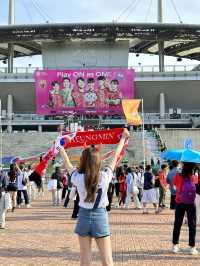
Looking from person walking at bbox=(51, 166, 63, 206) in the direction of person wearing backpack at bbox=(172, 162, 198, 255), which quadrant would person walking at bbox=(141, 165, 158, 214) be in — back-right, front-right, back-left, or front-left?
front-left

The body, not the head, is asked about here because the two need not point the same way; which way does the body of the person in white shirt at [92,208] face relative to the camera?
away from the camera

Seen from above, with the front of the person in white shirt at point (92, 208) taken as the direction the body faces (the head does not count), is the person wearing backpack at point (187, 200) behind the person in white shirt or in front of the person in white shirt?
in front

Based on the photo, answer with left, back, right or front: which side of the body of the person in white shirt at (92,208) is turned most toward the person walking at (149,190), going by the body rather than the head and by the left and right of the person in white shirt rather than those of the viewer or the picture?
front

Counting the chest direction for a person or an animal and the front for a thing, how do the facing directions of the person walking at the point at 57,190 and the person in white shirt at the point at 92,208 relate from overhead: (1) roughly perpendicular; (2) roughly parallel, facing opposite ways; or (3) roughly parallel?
roughly parallel

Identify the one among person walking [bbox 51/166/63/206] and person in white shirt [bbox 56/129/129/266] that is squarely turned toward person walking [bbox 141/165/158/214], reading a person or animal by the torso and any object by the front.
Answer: the person in white shirt

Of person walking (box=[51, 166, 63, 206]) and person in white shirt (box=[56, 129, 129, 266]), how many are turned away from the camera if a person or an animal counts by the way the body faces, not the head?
2

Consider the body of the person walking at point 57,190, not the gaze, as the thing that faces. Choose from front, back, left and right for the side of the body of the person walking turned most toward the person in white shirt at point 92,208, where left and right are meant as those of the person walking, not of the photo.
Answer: back

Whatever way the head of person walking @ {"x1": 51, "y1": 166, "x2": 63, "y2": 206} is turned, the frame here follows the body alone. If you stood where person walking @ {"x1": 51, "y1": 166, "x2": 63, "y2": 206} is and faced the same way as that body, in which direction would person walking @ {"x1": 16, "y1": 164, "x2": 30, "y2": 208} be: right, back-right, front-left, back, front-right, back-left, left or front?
back-left

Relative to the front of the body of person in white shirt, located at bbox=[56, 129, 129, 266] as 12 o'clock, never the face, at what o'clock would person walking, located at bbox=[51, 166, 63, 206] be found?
The person walking is roughly at 12 o'clock from the person in white shirt.

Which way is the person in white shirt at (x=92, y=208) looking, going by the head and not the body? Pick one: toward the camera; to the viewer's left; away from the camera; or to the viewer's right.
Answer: away from the camera

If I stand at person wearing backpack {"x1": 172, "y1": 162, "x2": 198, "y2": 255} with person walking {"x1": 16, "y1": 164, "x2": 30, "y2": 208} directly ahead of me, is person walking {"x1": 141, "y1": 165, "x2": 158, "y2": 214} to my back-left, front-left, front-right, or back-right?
front-right
